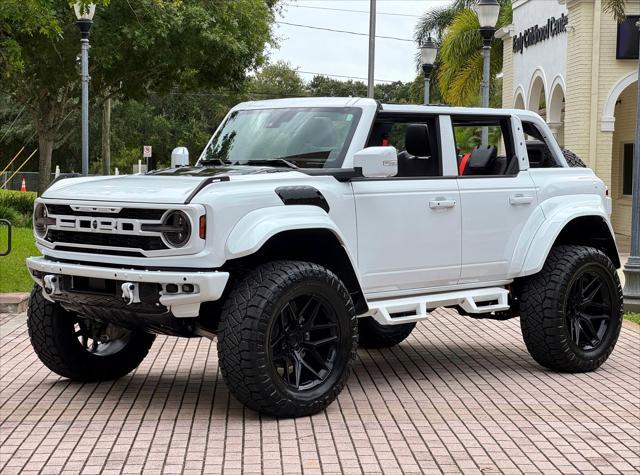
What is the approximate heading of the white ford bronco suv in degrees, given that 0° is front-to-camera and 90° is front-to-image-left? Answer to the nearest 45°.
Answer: approximately 45°

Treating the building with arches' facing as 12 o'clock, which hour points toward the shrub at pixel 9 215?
The shrub is roughly at 1 o'clock from the building with arches.

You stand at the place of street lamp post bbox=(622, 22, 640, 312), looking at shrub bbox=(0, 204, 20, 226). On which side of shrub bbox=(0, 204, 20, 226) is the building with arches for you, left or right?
right

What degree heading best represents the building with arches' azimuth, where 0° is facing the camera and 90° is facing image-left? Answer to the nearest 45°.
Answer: approximately 45°

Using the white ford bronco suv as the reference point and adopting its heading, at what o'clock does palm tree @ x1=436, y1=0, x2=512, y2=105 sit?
The palm tree is roughly at 5 o'clock from the white ford bronco suv.

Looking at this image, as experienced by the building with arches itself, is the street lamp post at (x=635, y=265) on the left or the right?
on its left

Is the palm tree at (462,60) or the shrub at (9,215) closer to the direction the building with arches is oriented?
the shrub

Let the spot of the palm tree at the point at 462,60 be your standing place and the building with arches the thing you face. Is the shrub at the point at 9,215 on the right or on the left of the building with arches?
right

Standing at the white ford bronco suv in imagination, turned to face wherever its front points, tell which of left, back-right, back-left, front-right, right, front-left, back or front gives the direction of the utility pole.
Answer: back-right
